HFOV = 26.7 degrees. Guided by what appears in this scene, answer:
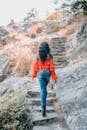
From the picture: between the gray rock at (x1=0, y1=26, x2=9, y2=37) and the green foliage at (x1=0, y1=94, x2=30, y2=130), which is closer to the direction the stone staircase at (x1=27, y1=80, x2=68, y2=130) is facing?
the green foliage

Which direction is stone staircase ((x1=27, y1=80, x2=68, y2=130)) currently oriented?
toward the camera

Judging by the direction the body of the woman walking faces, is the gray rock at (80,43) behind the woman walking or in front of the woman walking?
in front

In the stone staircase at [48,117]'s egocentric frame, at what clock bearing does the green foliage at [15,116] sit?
The green foliage is roughly at 3 o'clock from the stone staircase.

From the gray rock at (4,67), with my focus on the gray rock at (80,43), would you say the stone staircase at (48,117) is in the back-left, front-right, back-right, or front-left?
front-right

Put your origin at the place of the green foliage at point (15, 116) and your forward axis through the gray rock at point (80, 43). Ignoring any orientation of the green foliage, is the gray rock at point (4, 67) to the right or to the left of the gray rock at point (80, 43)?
left

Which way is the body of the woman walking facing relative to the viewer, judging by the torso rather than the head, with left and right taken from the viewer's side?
facing away from the viewer

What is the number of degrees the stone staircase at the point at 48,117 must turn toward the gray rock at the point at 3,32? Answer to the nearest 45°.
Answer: approximately 180°

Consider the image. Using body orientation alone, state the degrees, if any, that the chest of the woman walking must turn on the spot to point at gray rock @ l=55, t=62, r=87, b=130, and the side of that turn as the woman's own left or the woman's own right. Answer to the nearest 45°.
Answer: approximately 135° to the woman's own right

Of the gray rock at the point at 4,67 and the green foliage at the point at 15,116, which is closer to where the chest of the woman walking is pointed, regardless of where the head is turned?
the gray rock

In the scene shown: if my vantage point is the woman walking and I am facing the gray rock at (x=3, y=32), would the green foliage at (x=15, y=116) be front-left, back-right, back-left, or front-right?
back-left
